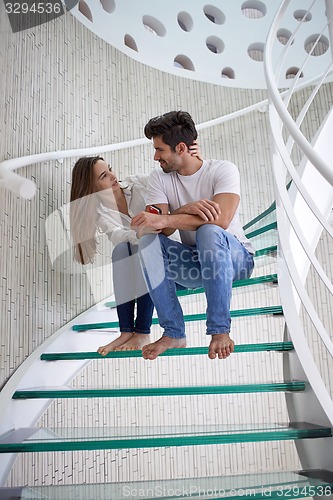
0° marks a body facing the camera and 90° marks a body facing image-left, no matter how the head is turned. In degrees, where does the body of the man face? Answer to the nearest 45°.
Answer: approximately 45°

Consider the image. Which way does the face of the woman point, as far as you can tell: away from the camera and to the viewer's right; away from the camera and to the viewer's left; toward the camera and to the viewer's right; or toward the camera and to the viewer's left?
toward the camera and to the viewer's right
